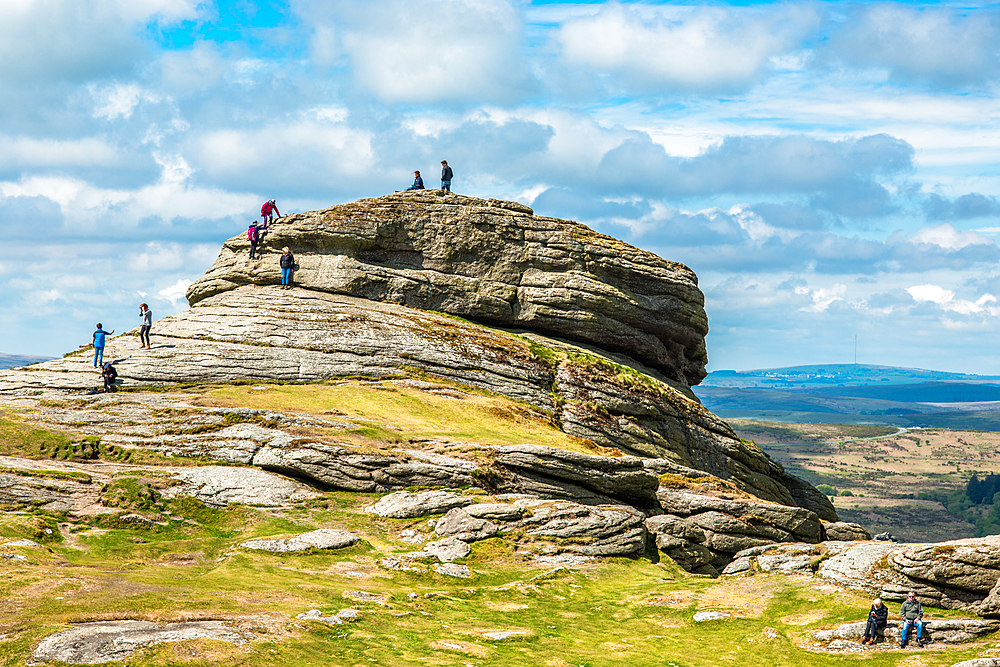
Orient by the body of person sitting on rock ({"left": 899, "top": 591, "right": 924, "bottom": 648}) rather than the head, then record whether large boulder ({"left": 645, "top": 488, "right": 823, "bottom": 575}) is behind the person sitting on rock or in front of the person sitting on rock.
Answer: behind

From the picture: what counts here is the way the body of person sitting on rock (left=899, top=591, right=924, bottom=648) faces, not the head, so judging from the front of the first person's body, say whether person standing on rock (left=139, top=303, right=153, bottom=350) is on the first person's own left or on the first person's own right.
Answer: on the first person's own right

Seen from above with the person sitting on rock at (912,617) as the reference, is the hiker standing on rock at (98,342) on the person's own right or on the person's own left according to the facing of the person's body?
on the person's own right

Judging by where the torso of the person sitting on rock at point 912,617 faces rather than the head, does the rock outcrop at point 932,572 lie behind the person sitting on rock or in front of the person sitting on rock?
behind

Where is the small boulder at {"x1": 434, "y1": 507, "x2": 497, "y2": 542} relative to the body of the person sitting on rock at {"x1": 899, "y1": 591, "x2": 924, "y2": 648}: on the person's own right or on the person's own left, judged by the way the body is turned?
on the person's own right

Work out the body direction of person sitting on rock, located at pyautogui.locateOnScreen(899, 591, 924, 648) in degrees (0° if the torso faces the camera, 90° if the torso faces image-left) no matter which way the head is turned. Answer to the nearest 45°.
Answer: approximately 0°

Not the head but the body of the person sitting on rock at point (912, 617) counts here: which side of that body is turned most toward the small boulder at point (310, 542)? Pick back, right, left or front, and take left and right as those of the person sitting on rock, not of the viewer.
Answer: right

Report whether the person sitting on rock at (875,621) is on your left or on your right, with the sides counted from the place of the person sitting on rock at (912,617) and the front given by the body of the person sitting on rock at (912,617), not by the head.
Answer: on your right

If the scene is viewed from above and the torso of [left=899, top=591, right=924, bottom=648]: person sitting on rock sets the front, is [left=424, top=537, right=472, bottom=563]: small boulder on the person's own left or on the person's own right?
on the person's own right
